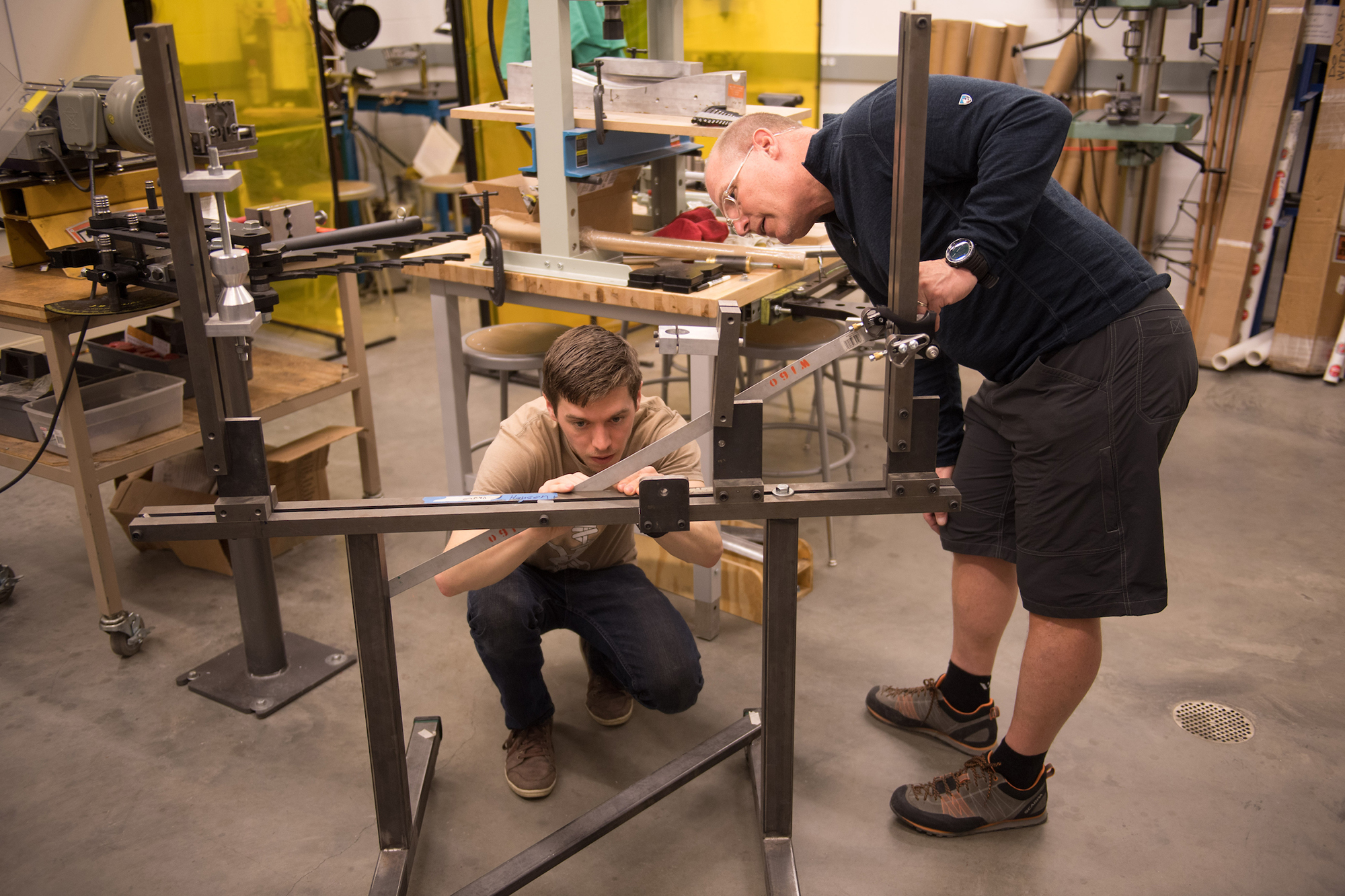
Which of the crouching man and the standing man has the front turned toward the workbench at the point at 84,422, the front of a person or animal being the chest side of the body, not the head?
the standing man

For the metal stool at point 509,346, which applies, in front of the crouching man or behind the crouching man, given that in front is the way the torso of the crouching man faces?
behind

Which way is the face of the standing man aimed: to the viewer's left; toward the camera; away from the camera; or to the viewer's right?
to the viewer's left

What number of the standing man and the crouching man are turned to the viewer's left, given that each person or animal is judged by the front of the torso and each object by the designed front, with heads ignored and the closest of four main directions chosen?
1

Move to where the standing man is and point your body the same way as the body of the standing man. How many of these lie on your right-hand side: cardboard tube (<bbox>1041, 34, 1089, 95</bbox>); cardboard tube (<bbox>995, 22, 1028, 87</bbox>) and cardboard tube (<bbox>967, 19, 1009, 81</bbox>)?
3

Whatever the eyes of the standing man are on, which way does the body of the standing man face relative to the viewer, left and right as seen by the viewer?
facing to the left of the viewer

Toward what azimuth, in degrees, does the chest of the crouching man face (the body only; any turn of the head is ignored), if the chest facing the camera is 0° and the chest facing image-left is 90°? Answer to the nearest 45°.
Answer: approximately 0°

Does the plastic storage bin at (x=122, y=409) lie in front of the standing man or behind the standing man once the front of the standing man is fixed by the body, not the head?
in front

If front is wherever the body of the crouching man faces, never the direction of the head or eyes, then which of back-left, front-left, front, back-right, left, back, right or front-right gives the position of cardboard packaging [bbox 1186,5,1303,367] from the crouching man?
back-left

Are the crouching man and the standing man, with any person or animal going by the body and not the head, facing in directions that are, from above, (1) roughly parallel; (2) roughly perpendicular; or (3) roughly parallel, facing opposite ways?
roughly perpendicular

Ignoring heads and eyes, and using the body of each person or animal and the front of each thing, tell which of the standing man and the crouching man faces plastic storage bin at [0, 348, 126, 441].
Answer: the standing man

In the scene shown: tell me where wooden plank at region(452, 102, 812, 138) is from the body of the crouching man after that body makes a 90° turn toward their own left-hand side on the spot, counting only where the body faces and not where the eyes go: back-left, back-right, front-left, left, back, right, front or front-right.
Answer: left

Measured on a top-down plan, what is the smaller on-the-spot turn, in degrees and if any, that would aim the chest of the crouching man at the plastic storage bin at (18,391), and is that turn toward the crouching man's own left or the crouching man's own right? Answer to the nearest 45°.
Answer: approximately 135° to the crouching man's own right
